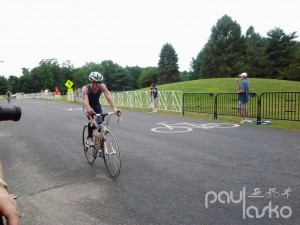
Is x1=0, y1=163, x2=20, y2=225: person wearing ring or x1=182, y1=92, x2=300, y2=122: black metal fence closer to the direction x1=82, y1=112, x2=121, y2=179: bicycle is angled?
the person wearing ring

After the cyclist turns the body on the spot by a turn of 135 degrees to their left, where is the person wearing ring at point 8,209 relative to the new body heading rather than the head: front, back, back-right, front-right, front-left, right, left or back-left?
back

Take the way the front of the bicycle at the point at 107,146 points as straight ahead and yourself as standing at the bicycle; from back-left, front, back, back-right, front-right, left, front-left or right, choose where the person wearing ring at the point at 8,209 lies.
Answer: front-right

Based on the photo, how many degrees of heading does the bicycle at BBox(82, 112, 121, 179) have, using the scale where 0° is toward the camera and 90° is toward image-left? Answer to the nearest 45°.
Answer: approximately 315°

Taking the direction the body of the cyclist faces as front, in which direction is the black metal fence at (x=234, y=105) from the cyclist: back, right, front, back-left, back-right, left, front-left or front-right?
left

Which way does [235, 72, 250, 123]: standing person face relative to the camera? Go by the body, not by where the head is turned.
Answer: to the viewer's left

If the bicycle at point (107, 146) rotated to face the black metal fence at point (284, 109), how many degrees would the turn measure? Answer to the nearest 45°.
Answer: approximately 90° to its left

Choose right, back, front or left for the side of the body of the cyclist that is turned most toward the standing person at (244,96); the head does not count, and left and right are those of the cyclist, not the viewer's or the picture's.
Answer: left

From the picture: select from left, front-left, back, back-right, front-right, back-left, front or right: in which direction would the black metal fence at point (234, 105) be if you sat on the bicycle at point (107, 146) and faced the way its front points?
left

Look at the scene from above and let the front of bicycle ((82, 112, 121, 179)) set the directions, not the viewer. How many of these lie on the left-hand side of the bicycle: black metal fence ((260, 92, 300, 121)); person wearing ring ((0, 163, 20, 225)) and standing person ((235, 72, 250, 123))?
2

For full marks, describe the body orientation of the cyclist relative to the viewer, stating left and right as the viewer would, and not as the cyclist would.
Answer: facing the viewer and to the right of the viewer

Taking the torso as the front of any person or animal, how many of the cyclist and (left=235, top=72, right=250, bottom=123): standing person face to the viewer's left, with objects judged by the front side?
1
